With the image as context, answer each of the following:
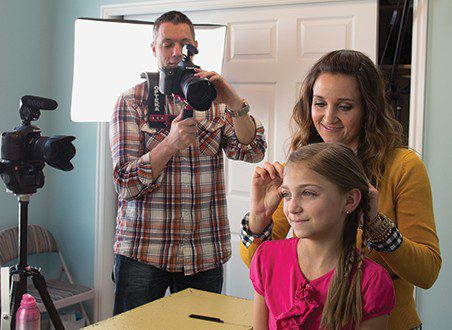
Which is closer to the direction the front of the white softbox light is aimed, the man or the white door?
the man

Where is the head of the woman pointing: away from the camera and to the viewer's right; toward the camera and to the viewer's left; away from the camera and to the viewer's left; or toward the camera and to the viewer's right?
toward the camera and to the viewer's left

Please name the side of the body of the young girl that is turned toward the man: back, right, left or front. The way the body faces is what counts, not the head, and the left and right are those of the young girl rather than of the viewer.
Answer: right

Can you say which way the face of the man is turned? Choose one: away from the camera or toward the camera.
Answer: toward the camera

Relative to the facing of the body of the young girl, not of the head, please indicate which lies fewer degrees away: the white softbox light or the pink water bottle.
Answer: the pink water bottle

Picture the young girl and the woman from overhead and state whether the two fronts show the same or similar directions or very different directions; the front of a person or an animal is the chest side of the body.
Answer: same or similar directions

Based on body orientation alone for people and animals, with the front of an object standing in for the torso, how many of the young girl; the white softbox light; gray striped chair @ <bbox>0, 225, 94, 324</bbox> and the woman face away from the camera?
0

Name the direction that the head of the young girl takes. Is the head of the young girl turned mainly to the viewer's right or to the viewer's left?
to the viewer's left

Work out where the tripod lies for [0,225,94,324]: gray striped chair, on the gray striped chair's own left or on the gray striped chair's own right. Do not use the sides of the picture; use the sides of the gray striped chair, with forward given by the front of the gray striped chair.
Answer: on the gray striped chair's own right

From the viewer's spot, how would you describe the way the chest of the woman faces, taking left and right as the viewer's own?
facing the viewer and to the left of the viewer

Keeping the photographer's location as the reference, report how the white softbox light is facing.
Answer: facing the viewer

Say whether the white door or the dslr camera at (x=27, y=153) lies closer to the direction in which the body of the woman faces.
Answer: the dslr camera

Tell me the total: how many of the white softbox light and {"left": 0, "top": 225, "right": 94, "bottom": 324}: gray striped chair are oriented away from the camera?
0

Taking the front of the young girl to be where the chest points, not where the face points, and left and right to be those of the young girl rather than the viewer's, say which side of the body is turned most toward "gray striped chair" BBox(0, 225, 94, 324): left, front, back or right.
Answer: right
